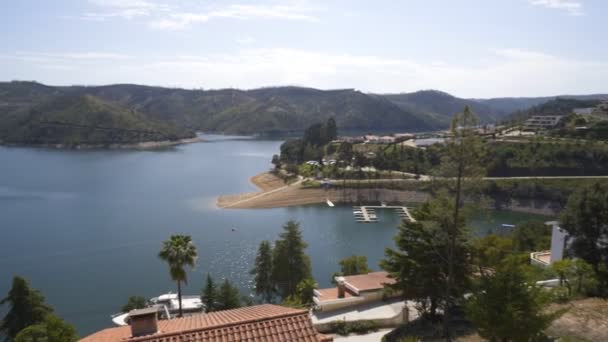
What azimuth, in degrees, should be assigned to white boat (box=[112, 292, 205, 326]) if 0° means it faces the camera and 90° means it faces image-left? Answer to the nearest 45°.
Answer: approximately 45°

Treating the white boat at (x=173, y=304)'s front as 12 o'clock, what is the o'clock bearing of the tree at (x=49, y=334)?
The tree is roughly at 11 o'clock from the white boat.

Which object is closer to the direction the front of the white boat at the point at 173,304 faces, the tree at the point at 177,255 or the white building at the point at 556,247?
the tree

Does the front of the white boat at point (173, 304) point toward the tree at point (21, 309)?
yes
